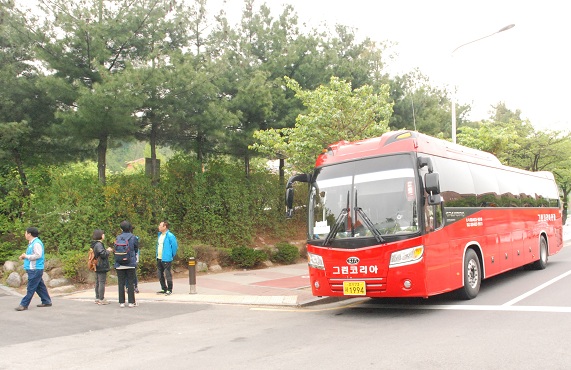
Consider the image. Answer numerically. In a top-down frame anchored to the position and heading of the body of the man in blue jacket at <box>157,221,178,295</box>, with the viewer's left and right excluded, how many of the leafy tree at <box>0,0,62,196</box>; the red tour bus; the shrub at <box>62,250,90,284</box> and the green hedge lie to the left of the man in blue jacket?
1

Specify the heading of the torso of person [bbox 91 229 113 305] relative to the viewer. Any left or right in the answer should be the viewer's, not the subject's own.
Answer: facing to the right of the viewer

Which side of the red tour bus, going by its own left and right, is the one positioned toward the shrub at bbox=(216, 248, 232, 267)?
right

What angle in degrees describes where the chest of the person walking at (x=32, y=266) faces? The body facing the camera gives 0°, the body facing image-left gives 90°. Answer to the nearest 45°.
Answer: approximately 90°

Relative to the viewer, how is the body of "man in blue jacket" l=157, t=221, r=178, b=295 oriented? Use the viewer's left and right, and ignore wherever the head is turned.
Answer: facing the viewer and to the left of the viewer
